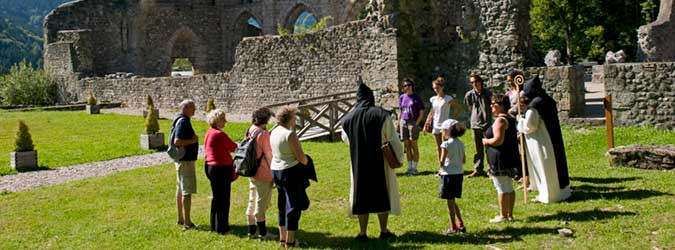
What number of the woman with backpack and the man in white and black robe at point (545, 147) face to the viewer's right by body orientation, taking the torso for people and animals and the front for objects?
1

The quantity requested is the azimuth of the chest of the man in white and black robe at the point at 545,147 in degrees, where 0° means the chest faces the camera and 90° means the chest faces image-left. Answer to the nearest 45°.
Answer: approximately 90°

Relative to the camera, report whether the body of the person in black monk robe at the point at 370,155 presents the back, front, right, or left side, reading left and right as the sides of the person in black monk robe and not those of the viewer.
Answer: back

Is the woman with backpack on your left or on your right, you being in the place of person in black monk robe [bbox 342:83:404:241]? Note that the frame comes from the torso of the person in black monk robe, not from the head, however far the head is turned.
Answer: on your left

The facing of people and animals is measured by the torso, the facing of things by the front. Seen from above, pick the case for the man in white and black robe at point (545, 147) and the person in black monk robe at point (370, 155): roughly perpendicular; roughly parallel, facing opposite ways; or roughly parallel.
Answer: roughly perpendicular

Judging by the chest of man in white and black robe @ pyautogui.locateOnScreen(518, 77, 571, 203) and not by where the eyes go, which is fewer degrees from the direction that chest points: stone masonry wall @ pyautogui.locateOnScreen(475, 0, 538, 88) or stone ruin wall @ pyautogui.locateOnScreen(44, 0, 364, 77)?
the stone ruin wall

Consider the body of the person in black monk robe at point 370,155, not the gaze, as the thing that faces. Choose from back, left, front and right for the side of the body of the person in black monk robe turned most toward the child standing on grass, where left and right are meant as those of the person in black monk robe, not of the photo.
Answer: right

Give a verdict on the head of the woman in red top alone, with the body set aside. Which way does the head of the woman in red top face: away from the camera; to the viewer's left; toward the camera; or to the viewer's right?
to the viewer's right

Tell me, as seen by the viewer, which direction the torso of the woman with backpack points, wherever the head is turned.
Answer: to the viewer's right
